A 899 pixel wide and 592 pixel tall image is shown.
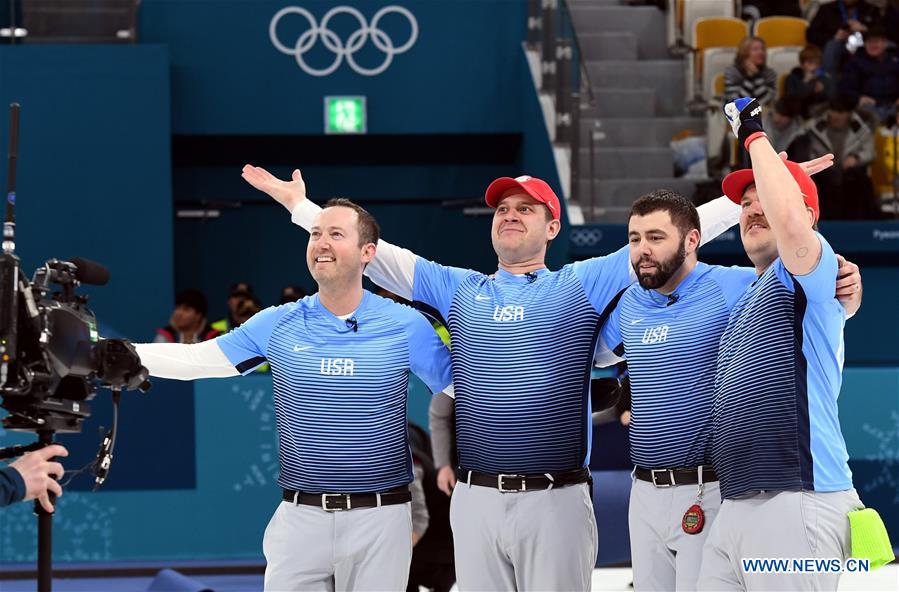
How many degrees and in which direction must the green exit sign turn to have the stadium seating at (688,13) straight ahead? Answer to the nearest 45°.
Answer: approximately 90° to its left

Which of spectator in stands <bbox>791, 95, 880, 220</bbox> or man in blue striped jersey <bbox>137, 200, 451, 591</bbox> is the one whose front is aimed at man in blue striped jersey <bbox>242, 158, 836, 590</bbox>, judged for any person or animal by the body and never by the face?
the spectator in stands

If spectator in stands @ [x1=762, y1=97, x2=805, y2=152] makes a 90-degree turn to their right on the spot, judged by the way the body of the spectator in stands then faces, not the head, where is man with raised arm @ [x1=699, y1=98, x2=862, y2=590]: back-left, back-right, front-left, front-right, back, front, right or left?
back-left

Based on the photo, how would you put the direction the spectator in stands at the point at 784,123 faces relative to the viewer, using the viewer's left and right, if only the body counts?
facing the viewer and to the left of the viewer

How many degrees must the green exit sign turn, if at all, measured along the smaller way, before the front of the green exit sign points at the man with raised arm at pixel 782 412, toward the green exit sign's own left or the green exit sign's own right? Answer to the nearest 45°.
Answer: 0° — it already faces them

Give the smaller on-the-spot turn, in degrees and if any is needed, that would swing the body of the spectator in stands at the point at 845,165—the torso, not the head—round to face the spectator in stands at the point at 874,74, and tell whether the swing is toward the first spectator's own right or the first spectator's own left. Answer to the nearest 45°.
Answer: approximately 180°

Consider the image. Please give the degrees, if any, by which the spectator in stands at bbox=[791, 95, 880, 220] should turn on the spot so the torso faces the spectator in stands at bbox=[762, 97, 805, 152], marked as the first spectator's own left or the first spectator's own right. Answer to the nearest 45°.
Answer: approximately 90° to the first spectator's own right

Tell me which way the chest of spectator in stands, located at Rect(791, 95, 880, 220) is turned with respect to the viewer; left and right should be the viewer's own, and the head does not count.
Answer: facing the viewer
